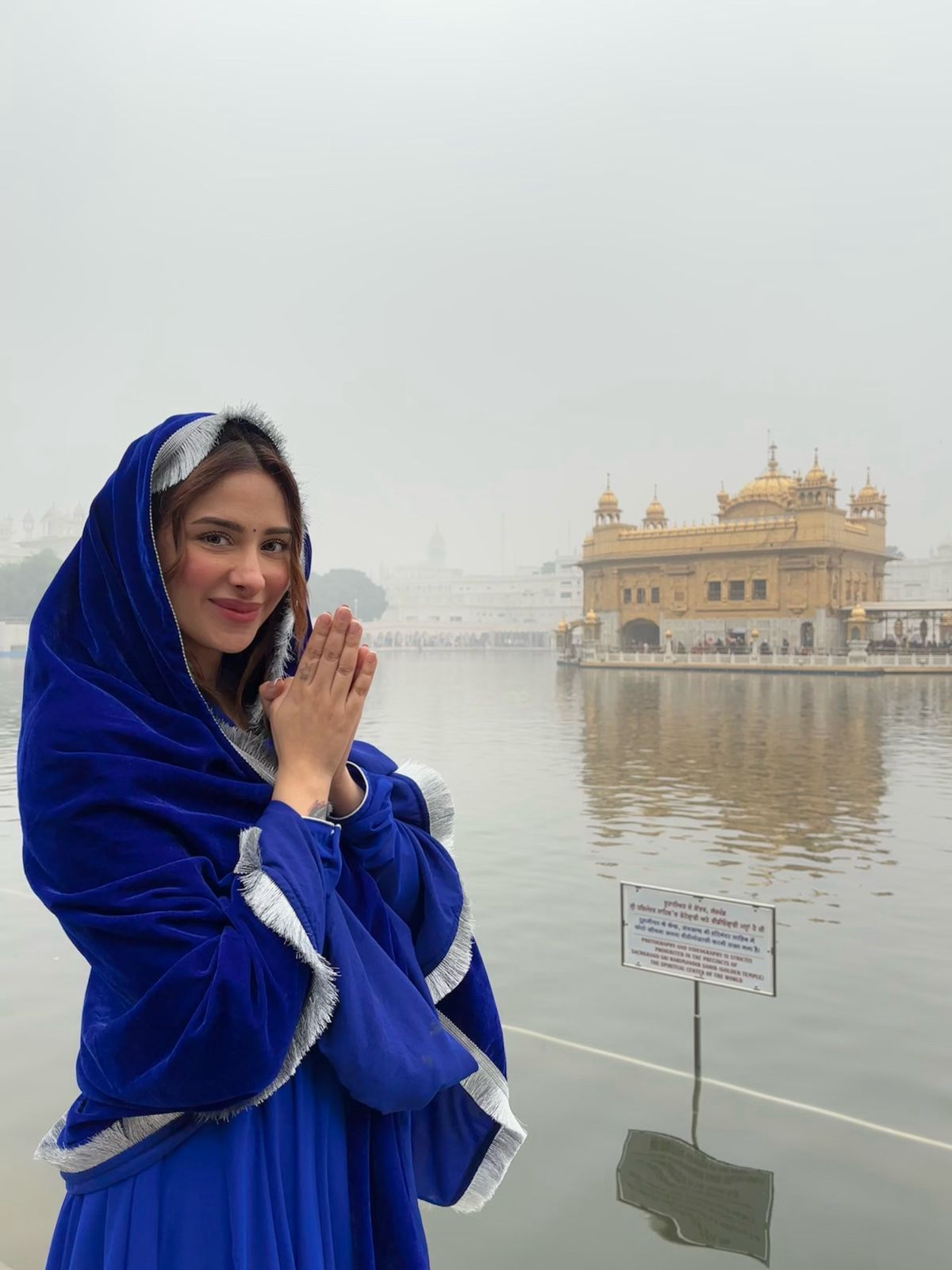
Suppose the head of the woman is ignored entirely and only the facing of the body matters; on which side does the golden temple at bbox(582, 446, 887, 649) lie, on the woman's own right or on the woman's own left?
on the woman's own left

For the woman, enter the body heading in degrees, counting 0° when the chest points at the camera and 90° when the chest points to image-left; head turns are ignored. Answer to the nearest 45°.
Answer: approximately 315°
